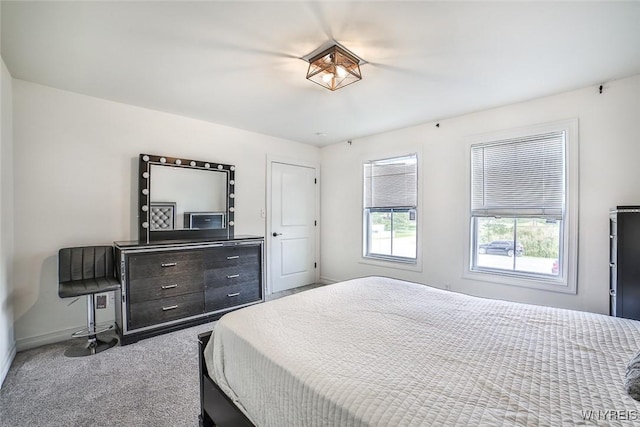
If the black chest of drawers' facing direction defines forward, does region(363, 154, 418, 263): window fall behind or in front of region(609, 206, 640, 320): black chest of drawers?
in front

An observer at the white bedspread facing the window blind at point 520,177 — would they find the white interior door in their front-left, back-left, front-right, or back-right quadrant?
front-left

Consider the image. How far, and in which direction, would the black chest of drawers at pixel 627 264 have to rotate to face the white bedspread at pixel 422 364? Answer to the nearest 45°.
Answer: approximately 90° to its left

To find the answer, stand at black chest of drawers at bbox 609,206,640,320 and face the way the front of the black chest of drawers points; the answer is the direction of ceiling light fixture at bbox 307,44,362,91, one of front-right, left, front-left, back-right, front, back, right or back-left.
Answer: front-left

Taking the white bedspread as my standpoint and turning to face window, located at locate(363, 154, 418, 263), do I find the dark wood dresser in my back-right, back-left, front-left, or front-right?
front-left

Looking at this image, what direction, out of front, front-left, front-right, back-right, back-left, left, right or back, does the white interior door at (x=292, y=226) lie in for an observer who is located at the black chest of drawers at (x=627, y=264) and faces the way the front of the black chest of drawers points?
front

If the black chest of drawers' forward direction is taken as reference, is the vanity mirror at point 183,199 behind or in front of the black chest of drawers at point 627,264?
in front

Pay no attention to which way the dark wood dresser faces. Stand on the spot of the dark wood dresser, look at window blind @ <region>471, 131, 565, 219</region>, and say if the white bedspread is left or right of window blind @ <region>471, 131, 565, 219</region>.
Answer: right

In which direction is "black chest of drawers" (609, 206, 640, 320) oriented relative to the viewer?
to the viewer's left

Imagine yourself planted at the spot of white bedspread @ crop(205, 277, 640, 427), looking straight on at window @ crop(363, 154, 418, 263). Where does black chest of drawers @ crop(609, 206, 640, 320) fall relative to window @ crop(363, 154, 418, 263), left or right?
right
